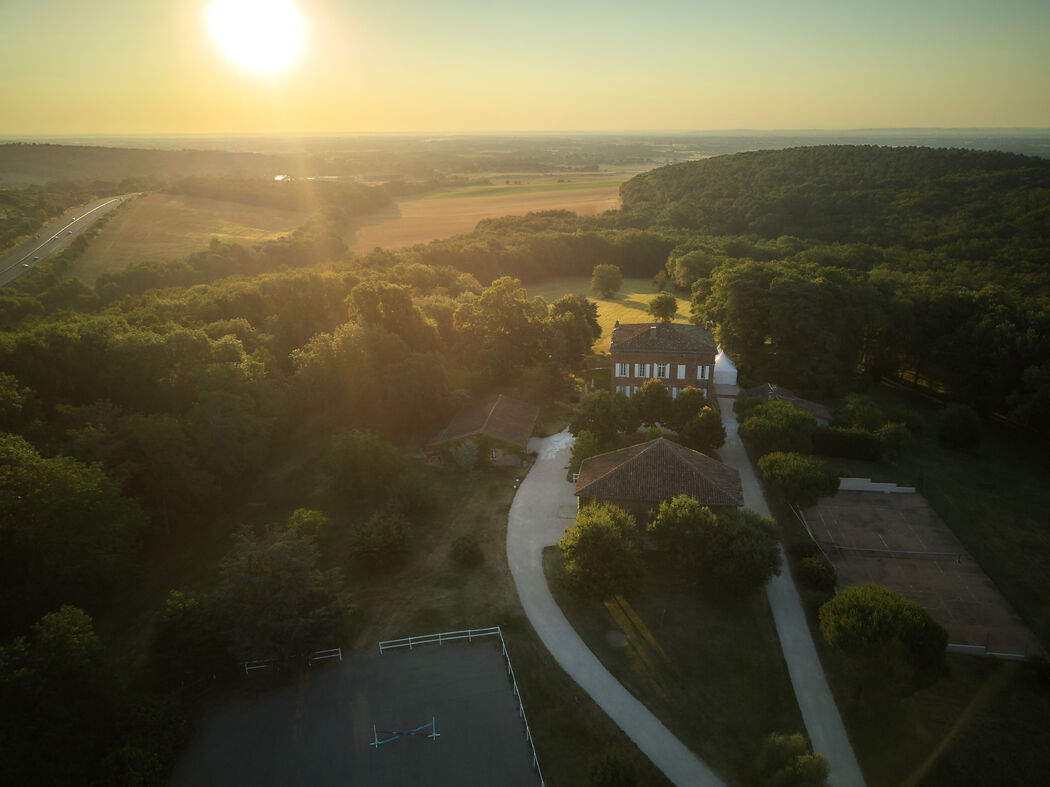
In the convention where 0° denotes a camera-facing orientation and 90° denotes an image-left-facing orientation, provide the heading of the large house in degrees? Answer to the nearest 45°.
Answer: approximately 0°

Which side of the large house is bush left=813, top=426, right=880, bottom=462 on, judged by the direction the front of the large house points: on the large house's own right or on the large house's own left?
on the large house's own left

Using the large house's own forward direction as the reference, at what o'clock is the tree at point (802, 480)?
The tree is roughly at 11 o'clock from the large house.

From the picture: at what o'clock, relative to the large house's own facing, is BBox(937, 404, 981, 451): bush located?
The bush is roughly at 9 o'clock from the large house.

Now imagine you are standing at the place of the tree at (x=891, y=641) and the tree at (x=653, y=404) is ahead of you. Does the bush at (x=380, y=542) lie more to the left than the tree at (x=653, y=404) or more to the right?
left

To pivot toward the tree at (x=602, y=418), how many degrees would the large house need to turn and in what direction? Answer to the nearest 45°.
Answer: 0° — it already faces it

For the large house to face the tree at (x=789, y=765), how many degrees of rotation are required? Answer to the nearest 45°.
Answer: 0° — it already faces it

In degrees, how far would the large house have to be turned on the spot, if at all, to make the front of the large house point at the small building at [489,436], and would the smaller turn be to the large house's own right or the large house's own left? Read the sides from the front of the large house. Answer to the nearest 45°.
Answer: approximately 45° to the large house's own right

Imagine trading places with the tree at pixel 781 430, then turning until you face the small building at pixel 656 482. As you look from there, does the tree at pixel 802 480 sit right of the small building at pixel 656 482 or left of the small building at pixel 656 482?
left
